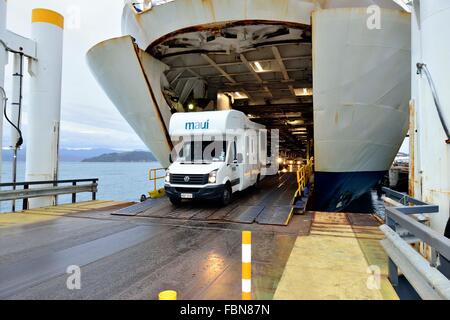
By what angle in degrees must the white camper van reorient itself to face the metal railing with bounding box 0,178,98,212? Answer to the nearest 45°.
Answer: approximately 45° to its right

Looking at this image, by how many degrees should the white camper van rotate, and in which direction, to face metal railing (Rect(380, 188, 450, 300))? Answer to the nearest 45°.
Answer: approximately 45° to its left

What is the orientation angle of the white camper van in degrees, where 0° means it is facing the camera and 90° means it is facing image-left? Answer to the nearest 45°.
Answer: approximately 45°
